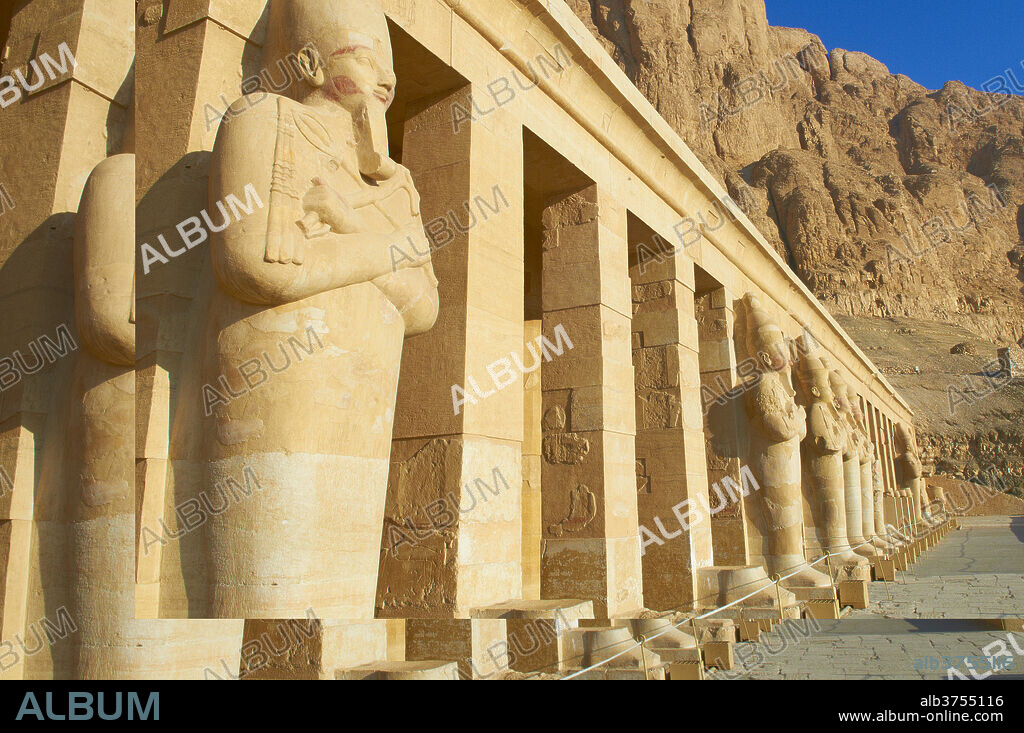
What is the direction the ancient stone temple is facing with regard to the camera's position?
facing the viewer and to the right of the viewer

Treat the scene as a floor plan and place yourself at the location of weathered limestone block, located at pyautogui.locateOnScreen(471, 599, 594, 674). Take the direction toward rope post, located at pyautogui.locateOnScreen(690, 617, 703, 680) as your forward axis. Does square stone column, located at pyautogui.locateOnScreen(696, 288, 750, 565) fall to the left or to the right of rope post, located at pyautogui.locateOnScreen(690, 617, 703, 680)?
left
